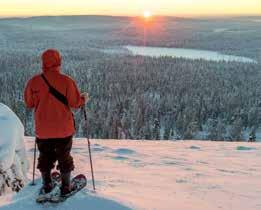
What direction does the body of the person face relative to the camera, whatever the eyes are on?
away from the camera
